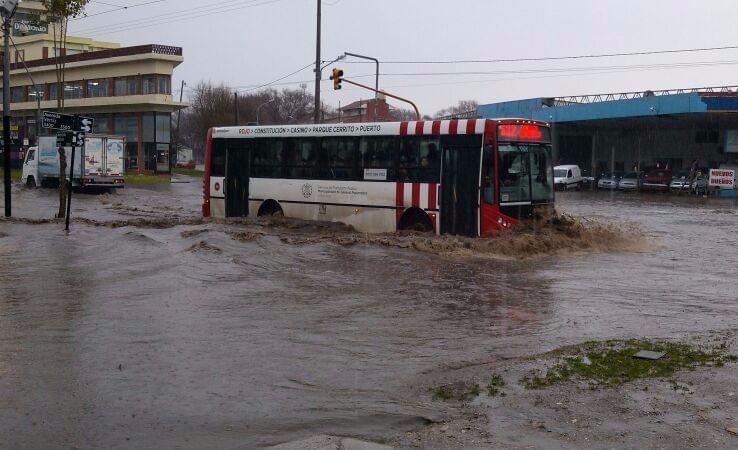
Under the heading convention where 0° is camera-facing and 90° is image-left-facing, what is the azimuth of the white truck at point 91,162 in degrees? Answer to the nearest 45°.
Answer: approximately 135°

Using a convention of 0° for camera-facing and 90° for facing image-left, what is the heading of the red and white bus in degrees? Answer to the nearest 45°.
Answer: approximately 315°

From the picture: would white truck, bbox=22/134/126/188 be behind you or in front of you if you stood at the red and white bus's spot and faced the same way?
behind

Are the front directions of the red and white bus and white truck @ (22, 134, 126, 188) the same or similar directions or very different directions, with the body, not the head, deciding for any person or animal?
very different directions
